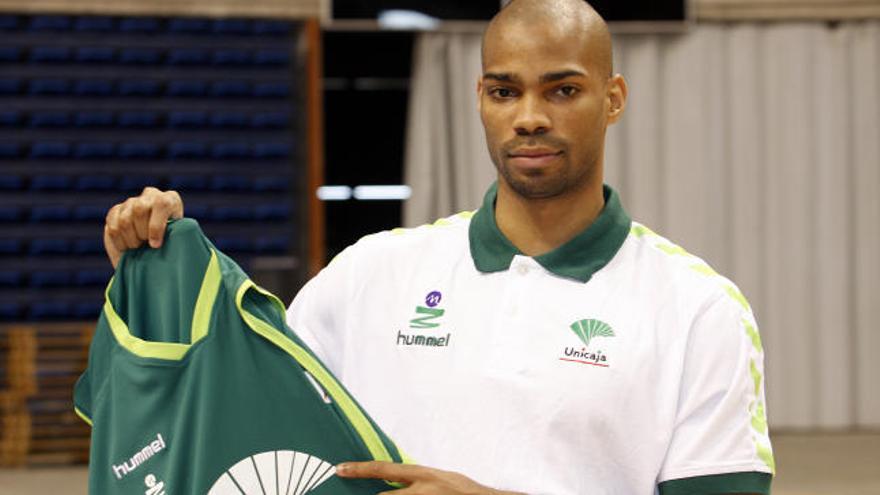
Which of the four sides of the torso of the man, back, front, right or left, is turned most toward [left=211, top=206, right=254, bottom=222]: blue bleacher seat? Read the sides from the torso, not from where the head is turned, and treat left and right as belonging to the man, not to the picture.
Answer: back

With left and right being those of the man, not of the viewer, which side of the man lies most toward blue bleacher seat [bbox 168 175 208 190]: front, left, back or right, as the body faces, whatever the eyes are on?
back

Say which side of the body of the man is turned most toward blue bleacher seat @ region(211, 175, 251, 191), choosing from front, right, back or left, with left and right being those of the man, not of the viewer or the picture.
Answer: back

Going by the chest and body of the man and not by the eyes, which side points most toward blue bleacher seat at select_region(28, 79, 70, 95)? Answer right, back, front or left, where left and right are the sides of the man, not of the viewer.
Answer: back

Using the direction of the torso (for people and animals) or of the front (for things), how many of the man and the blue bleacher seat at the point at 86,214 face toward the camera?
2

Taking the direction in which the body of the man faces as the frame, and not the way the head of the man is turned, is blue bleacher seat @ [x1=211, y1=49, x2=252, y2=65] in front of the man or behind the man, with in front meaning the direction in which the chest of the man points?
behind

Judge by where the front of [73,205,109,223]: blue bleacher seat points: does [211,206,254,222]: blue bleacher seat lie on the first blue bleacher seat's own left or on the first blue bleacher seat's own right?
on the first blue bleacher seat's own left

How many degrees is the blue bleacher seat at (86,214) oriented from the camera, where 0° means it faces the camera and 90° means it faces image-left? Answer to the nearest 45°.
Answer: approximately 0°
